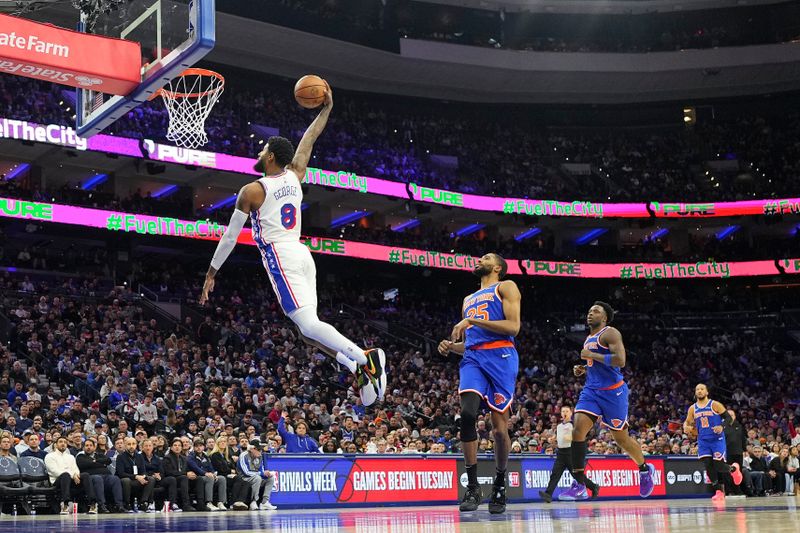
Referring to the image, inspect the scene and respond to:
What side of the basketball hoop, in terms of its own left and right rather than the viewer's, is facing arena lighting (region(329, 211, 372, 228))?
left

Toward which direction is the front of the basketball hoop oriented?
to the viewer's right

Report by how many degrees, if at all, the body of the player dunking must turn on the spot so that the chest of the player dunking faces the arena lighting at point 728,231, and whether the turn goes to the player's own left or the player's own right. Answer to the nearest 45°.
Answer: approximately 90° to the player's own right

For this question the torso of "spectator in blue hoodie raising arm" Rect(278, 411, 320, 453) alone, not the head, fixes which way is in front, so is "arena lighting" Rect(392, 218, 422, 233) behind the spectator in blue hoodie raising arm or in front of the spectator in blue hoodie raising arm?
behind

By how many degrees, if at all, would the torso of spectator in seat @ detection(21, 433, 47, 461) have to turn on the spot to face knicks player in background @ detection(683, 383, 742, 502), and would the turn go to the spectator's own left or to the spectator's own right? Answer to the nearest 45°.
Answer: approximately 90° to the spectator's own left

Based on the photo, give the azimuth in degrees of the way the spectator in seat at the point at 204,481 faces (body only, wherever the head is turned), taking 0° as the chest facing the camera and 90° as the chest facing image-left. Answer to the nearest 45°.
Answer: approximately 315°

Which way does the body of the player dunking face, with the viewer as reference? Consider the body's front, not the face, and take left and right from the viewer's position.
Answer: facing away from the viewer and to the left of the viewer

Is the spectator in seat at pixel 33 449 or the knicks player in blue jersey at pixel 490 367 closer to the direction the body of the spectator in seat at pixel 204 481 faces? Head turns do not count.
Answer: the knicks player in blue jersey

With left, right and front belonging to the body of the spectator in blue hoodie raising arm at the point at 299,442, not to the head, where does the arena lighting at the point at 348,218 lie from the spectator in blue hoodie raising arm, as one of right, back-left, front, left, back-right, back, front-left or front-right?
back
